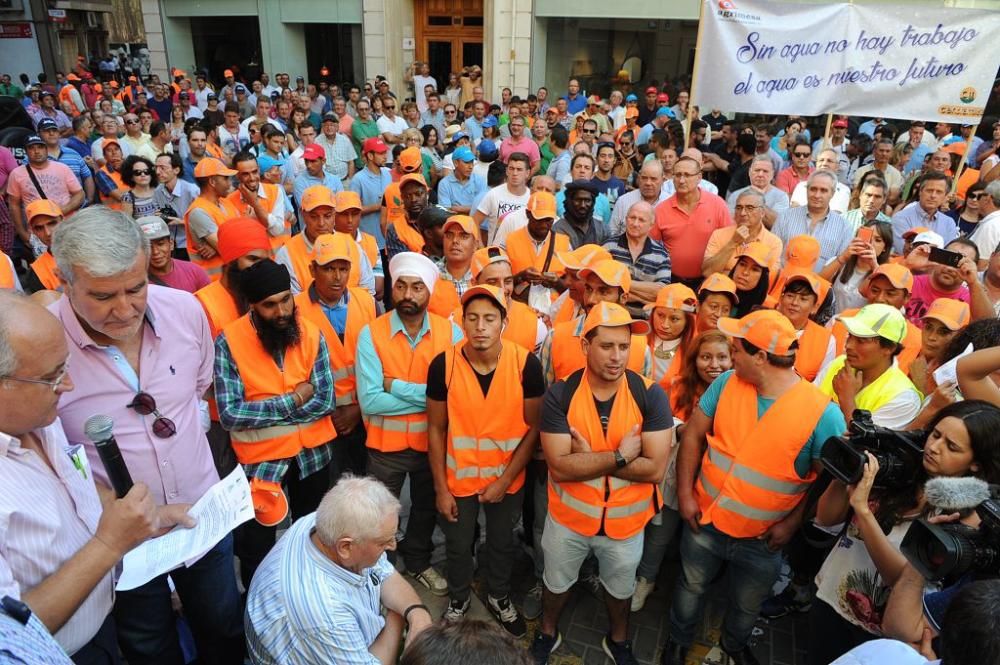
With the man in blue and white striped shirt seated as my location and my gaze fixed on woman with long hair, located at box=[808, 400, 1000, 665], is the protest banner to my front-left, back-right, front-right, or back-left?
front-left

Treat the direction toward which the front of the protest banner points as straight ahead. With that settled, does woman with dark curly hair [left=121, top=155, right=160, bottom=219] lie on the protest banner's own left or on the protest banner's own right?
on the protest banner's own right

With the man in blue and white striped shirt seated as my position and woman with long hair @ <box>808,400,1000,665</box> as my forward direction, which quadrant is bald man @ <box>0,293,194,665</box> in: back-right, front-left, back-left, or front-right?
back-right

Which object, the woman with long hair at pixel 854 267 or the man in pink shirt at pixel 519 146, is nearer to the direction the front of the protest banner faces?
the woman with long hair

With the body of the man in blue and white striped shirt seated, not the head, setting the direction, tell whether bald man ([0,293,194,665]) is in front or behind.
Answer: behind

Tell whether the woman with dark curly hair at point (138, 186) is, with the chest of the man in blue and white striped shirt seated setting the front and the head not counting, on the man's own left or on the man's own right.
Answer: on the man's own left

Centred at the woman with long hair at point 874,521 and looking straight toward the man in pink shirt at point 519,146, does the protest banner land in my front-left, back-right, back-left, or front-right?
front-right

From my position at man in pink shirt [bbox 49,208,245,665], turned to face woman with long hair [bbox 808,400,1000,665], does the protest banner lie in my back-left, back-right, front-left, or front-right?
front-left

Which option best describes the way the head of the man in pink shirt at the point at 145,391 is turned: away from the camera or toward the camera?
toward the camera

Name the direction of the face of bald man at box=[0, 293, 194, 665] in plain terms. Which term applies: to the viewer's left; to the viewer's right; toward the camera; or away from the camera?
to the viewer's right

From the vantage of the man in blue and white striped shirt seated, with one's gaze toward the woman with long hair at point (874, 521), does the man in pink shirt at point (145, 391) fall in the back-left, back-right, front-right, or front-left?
back-left

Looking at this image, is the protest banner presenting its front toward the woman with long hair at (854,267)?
yes

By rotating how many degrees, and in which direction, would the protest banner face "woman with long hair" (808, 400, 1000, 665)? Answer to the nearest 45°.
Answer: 0° — it already faces them

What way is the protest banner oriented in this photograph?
toward the camera
